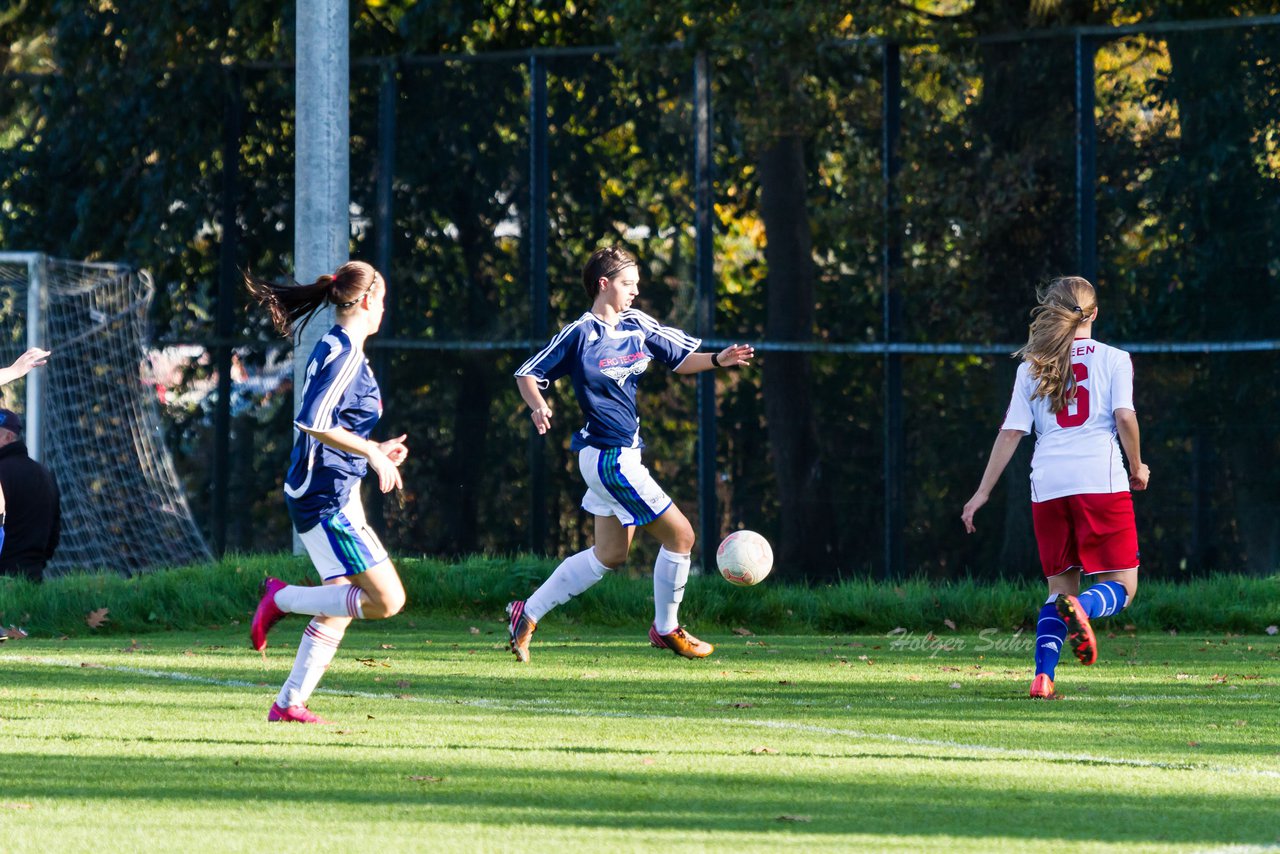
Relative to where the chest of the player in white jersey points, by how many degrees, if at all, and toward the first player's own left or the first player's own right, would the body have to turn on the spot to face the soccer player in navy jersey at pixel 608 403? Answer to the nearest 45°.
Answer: approximately 90° to the first player's own left

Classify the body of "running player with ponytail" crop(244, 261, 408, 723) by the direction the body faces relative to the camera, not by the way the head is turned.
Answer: to the viewer's right

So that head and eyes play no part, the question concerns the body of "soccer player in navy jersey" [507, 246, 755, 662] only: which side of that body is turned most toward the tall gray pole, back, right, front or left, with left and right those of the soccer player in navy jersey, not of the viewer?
back

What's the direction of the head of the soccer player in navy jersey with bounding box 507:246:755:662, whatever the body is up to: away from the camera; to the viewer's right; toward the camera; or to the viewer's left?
to the viewer's right

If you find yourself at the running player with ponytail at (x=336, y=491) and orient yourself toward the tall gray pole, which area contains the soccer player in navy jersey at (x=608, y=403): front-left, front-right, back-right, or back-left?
front-right

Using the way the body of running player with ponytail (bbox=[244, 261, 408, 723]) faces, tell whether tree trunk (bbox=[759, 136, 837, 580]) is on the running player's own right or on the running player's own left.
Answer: on the running player's own left

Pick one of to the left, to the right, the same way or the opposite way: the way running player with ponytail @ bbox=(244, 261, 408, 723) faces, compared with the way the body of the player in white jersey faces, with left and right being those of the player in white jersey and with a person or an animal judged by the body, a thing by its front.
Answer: to the right

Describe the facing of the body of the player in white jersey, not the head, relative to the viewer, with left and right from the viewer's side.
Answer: facing away from the viewer

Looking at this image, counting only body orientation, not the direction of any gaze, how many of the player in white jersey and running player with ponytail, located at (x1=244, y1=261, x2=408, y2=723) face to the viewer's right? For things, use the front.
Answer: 1

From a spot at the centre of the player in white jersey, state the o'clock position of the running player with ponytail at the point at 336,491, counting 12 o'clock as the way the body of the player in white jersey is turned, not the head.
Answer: The running player with ponytail is roughly at 8 o'clock from the player in white jersey.

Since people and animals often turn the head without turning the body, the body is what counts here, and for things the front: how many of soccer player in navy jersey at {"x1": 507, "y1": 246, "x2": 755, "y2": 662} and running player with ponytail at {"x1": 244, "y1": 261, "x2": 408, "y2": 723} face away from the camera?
0

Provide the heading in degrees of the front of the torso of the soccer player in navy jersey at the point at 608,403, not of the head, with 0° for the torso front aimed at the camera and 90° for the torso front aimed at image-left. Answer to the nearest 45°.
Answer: approximately 315°
